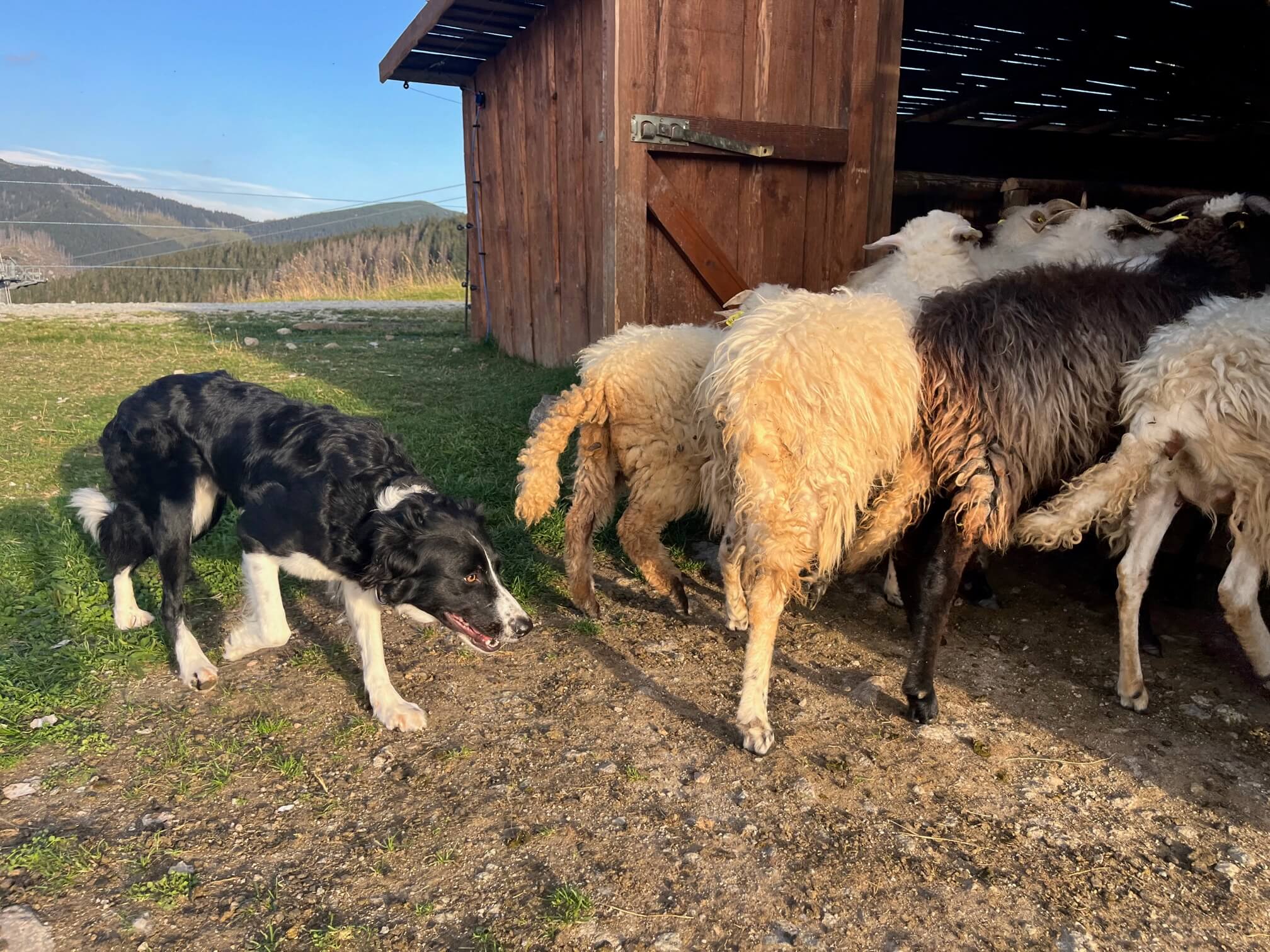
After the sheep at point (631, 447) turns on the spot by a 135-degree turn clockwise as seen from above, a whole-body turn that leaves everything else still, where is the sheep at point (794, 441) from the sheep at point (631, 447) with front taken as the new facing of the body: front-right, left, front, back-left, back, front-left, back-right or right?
front-left

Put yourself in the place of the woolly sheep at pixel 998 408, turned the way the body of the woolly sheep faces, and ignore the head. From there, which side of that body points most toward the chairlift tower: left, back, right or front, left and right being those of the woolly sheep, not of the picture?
left

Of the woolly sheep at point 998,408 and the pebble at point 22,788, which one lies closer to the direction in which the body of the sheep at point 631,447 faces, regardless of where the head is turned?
the woolly sheep

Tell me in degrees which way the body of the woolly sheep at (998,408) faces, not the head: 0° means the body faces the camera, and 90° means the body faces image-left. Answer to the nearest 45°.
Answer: approximately 225°

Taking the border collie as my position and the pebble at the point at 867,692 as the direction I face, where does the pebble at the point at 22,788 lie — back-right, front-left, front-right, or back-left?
back-right

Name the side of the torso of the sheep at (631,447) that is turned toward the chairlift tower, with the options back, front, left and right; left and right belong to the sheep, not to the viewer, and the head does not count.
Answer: left

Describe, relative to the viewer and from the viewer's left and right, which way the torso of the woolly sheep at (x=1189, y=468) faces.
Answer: facing away from the viewer and to the right of the viewer

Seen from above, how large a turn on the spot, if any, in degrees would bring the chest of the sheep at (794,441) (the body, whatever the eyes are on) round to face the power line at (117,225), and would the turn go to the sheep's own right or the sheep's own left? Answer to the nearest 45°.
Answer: approximately 90° to the sheep's own left

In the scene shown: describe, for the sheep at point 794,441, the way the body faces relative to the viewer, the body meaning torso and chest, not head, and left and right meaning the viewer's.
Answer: facing away from the viewer and to the right of the viewer

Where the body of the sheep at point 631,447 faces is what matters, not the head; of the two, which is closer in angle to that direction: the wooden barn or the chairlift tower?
the wooden barn

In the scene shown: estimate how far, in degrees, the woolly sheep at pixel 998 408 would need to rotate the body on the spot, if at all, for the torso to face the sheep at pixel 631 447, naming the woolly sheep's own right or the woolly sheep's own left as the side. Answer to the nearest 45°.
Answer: approximately 135° to the woolly sheep's own left

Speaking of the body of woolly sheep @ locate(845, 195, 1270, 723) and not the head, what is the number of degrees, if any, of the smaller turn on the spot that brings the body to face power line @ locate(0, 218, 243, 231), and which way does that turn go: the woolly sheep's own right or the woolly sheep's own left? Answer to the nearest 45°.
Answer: approximately 90° to the woolly sheep's own left

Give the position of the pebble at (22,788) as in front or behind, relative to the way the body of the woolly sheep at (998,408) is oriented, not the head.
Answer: behind
